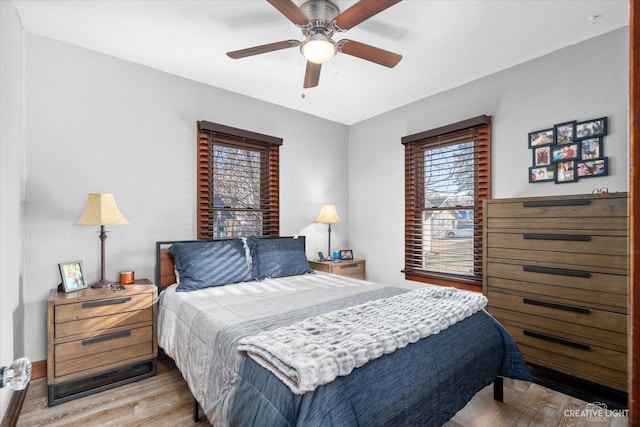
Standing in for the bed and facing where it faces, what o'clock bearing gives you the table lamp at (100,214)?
The table lamp is roughly at 5 o'clock from the bed.

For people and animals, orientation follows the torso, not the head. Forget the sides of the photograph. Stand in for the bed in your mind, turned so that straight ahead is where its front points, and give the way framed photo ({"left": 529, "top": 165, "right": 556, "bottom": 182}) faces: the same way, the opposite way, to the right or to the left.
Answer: to the right

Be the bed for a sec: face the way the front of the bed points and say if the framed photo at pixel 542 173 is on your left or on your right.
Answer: on your left

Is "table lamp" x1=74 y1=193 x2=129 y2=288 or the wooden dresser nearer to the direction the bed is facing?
the wooden dresser

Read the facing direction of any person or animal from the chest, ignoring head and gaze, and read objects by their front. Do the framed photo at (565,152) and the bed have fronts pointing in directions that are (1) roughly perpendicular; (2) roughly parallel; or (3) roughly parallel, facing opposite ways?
roughly perpendicular

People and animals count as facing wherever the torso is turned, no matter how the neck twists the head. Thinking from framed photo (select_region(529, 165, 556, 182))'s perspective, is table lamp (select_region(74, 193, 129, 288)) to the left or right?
on its right

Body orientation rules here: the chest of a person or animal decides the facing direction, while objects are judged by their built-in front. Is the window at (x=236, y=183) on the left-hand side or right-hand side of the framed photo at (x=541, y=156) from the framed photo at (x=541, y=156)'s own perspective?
on its right
